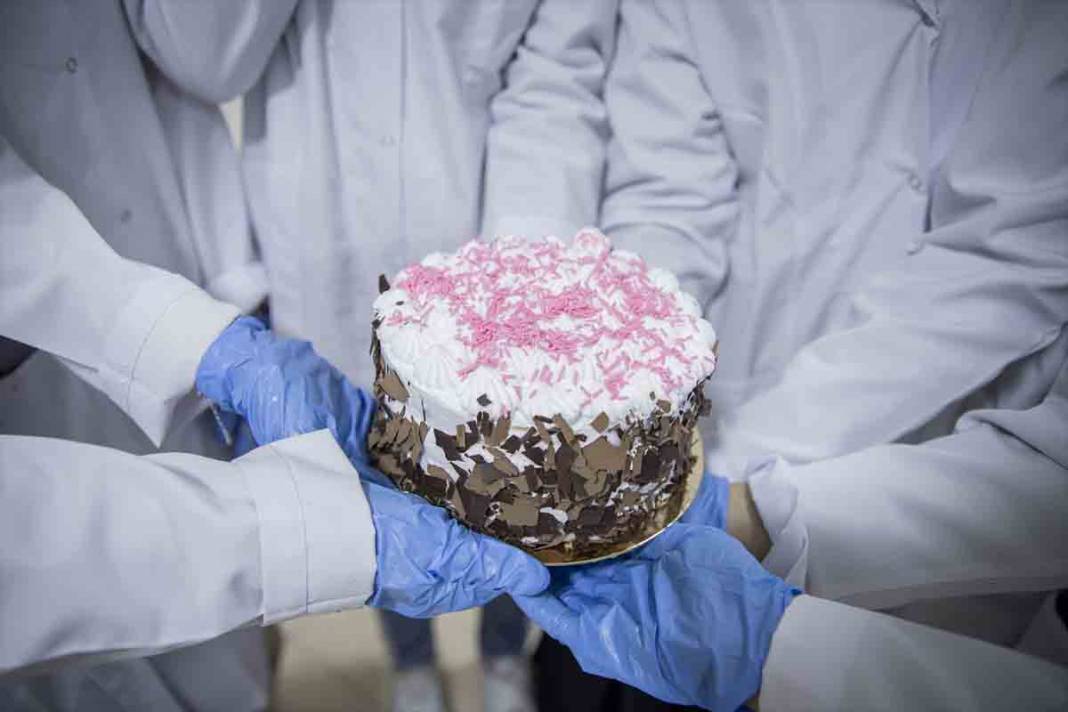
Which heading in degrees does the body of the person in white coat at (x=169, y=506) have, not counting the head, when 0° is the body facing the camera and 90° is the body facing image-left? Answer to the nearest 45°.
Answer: approximately 270°

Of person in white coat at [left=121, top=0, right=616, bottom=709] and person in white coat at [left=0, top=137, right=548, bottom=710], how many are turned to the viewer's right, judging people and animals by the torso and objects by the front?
1

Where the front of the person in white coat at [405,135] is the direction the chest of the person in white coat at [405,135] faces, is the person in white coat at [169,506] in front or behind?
in front

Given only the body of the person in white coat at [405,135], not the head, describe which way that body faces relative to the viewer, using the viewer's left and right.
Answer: facing the viewer

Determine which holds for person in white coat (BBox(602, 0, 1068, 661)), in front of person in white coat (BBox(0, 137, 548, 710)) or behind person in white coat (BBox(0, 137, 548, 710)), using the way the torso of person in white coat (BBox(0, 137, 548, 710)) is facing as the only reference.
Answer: in front

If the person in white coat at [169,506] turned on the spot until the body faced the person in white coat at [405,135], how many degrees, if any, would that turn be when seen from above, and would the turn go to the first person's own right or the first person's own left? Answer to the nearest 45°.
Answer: approximately 45° to the first person's own left

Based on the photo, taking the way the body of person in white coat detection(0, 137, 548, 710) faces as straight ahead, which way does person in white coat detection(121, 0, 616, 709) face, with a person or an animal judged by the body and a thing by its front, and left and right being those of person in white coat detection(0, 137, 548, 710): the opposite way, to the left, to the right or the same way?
to the right
